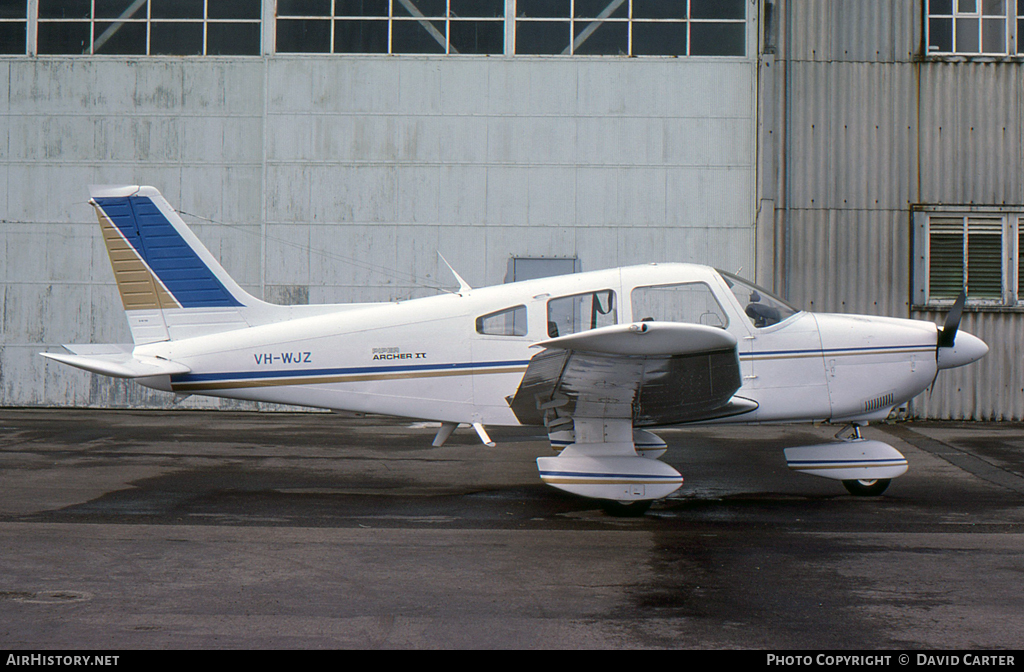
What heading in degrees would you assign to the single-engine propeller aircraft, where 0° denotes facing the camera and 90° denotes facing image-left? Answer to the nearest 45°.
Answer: approximately 270°

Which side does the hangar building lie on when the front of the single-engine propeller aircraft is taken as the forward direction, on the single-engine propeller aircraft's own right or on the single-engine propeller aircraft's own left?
on the single-engine propeller aircraft's own left

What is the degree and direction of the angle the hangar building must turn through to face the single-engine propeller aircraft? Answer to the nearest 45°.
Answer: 0° — it already faces it

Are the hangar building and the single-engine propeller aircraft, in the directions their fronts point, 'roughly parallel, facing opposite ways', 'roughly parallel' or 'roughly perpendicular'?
roughly perpendicular

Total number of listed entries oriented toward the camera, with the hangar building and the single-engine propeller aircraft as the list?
1

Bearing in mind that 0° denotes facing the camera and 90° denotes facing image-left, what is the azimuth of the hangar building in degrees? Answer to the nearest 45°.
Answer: approximately 0°
